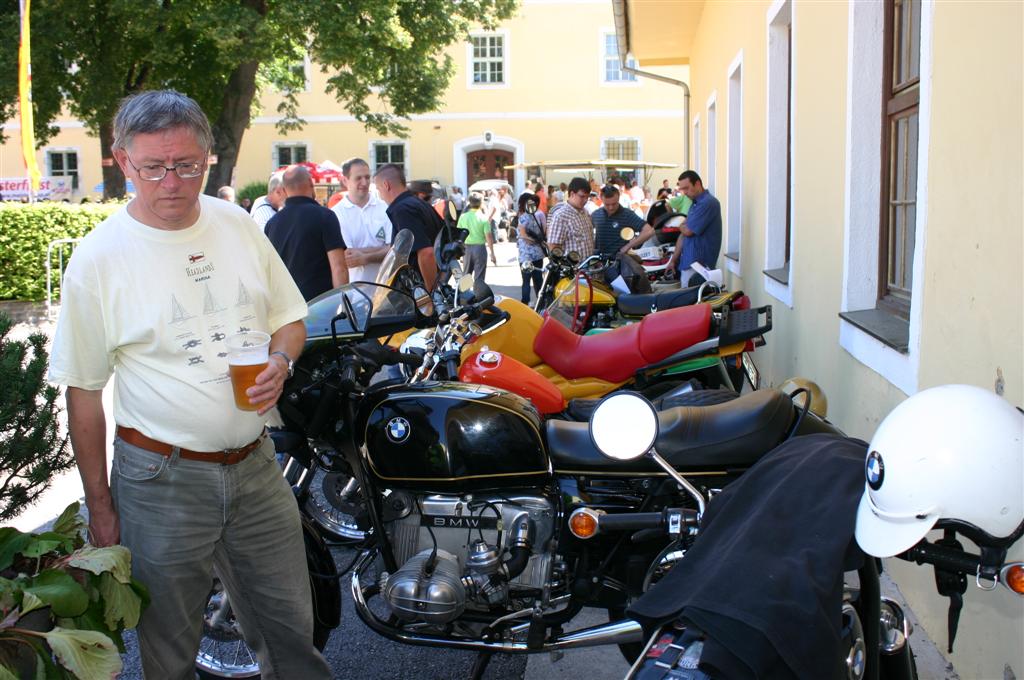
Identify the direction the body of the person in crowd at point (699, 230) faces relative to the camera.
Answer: to the viewer's left

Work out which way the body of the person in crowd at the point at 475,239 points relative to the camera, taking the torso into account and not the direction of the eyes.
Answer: away from the camera

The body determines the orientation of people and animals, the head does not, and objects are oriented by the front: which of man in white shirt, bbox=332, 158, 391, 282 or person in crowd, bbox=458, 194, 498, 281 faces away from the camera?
the person in crowd

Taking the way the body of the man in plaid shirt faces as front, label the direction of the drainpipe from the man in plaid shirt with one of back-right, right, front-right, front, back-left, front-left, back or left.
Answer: back-left

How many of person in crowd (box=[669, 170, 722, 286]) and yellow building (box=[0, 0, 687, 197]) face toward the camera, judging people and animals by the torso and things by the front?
1

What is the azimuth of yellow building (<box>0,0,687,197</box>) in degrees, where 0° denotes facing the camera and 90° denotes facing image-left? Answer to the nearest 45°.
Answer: approximately 0°

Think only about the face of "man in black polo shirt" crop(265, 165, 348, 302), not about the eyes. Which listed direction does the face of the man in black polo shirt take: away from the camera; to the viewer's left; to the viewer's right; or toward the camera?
away from the camera
